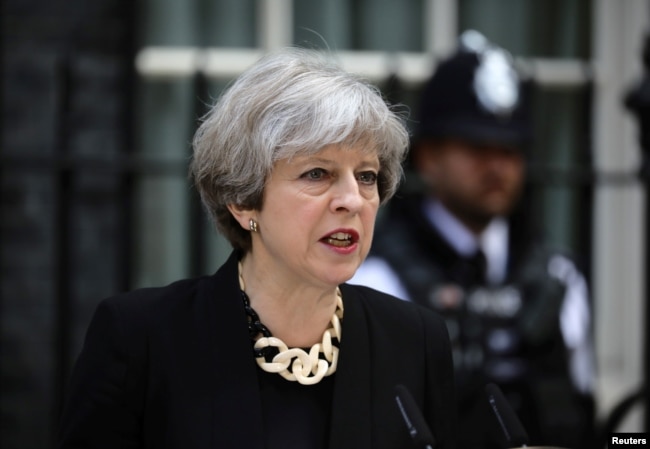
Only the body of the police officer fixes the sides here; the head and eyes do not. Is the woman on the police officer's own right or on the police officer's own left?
on the police officer's own right

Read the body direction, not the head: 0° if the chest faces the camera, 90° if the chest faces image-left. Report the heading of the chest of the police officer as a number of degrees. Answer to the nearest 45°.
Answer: approximately 315°

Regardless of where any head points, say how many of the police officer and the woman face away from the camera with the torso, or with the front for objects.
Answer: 0

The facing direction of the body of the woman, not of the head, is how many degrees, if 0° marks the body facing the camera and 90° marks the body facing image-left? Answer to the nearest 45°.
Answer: approximately 315°

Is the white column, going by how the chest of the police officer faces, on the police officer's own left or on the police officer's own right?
on the police officer's own left
